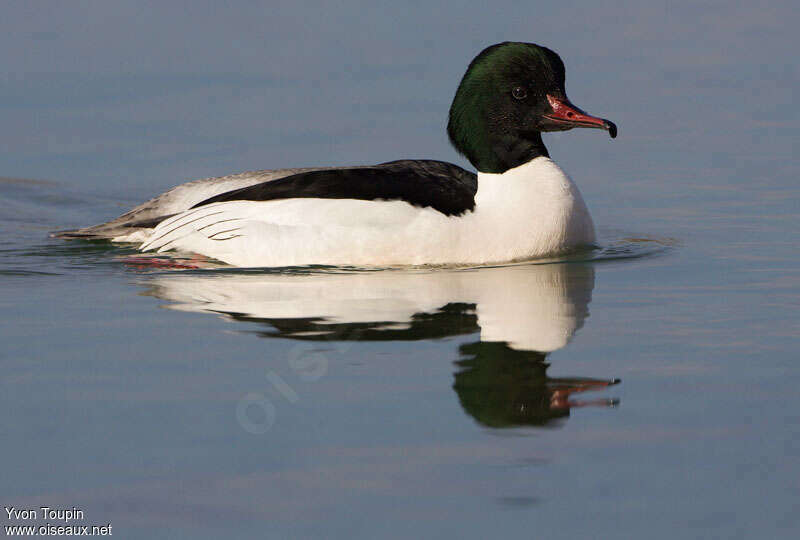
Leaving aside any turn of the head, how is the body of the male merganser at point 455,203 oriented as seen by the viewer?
to the viewer's right
